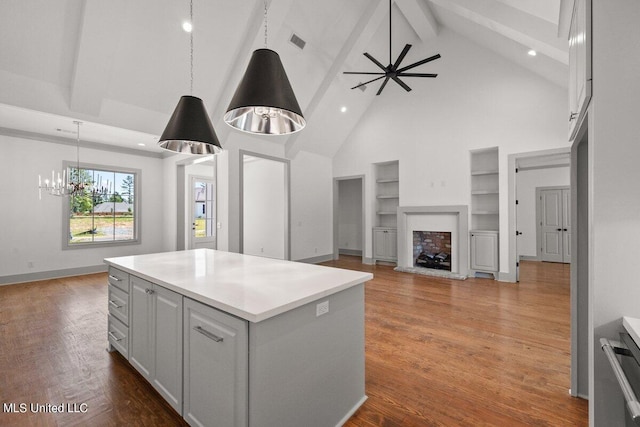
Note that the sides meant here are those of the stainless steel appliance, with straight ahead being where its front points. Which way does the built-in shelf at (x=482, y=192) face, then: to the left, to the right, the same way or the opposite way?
to the left

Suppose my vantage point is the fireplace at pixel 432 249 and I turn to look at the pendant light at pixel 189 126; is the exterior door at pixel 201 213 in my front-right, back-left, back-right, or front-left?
front-right

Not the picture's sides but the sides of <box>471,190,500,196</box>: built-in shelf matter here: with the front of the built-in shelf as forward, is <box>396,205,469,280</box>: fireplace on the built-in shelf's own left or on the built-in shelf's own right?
on the built-in shelf's own right

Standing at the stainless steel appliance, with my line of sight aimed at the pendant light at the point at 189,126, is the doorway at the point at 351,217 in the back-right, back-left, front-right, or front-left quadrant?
front-right

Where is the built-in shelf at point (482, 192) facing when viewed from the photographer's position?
facing the viewer

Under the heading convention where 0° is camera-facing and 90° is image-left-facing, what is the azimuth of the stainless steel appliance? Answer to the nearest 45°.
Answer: approximately 90°

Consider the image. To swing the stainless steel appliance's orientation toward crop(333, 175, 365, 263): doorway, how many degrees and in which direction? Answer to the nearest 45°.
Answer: approximately 45° to its right

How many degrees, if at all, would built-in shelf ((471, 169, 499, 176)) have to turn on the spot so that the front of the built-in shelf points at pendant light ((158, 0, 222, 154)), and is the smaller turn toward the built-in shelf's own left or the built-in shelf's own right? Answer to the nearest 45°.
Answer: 0° — it already faces it

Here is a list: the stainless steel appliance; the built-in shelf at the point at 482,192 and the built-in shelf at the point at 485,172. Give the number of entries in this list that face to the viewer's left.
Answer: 1

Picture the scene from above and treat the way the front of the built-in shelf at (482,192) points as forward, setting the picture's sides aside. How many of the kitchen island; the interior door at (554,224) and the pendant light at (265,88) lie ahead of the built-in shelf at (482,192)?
2

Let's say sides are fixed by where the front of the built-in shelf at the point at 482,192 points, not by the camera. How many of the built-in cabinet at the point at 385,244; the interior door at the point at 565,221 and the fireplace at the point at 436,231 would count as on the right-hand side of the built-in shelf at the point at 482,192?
2

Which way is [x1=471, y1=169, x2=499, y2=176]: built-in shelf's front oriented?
toward the camera

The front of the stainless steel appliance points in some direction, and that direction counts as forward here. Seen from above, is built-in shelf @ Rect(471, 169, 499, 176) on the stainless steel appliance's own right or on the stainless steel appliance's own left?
on the stainless steel appliance's own right
